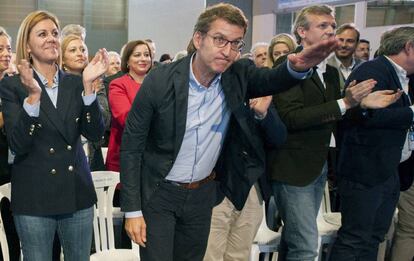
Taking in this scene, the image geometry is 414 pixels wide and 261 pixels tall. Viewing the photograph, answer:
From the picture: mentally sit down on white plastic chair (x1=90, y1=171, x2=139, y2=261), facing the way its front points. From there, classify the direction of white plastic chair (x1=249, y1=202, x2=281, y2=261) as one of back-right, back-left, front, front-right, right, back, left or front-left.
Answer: front-left

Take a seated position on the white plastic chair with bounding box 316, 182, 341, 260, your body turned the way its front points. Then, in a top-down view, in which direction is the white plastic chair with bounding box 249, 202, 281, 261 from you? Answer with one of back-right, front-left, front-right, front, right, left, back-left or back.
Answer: right

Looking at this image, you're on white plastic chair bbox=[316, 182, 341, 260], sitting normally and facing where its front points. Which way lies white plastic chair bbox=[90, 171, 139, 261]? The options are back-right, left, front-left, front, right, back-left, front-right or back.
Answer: right

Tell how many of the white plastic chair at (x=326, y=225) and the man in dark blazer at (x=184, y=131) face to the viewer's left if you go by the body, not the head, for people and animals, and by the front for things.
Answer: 0

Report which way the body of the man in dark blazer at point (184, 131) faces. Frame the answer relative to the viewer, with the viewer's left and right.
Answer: facing the viewer and to the right of the viewer

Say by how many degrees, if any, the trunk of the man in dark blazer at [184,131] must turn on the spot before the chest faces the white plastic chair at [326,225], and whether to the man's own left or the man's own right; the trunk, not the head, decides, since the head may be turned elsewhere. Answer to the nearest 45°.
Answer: approximately 90° to the man's own left

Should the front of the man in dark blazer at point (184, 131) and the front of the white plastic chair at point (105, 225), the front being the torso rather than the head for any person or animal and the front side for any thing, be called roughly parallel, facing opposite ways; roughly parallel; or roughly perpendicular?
roughly parallel

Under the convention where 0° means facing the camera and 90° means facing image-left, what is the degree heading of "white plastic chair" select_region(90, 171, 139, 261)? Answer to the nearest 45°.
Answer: approximately 315°

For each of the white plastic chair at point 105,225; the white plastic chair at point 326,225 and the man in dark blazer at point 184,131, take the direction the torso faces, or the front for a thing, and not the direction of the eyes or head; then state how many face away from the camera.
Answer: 0

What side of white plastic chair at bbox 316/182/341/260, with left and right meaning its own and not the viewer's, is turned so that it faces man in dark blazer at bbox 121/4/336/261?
right

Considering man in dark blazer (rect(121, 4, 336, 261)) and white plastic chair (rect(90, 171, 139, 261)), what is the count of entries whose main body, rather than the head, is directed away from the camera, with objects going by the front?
0

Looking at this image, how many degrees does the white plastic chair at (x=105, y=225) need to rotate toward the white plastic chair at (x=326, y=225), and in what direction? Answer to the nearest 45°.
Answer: approximately 45° to its left
